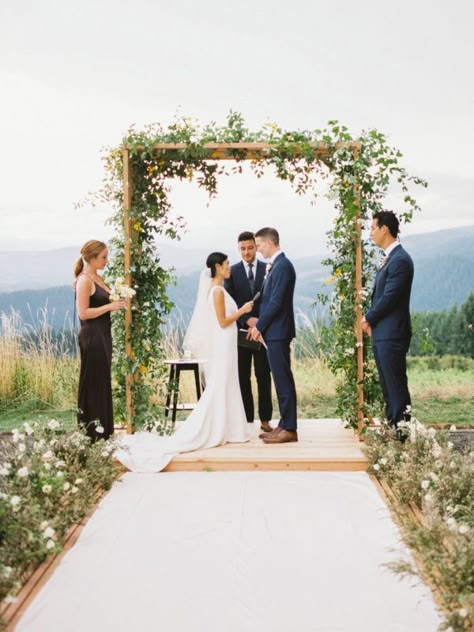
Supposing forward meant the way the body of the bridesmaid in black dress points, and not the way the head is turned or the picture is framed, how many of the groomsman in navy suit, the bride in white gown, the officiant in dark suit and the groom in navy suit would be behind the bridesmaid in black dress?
0

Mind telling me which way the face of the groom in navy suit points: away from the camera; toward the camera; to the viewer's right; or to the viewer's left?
to the viewer's left

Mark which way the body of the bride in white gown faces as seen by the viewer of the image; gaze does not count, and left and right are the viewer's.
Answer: facing to the right of the viewer

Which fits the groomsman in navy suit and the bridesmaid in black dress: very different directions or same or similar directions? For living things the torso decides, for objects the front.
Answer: very different directions

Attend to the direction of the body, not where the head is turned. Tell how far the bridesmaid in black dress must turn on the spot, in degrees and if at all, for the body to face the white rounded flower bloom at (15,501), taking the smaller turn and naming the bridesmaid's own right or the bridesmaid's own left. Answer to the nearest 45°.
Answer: approximately 90° to the bridesmaid's own right

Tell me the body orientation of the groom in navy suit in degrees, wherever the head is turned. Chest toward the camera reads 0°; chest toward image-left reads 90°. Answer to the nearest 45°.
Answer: approximately 90°

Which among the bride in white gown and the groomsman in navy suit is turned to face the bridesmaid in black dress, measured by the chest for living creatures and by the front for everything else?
the groomsman in navy suit

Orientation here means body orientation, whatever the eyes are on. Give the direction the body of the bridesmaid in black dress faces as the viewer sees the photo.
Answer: to the viewer's right

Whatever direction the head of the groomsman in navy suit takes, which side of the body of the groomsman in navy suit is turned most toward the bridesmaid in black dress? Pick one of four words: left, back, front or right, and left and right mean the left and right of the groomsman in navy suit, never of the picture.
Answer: front

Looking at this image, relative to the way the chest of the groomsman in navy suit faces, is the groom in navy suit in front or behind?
in front

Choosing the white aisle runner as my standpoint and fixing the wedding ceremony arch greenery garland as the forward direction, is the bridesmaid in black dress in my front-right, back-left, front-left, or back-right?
front-left

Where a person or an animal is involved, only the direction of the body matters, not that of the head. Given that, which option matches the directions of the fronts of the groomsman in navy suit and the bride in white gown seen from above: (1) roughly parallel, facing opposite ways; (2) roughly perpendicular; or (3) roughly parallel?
roughly parallel, facing opposite ways

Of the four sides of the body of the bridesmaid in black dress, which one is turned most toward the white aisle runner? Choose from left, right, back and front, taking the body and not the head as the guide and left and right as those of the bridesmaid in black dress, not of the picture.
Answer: right

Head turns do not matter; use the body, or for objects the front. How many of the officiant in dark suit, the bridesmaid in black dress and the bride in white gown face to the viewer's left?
0

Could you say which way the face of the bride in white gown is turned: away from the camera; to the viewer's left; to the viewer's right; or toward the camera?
to the viewer's right

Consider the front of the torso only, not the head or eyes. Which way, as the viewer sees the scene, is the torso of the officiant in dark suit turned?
toward the camera

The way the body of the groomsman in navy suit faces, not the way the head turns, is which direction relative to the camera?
to the viewer's left

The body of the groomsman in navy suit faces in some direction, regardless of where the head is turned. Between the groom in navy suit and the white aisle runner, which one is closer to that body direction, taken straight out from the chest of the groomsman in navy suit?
the groom in navy suit
